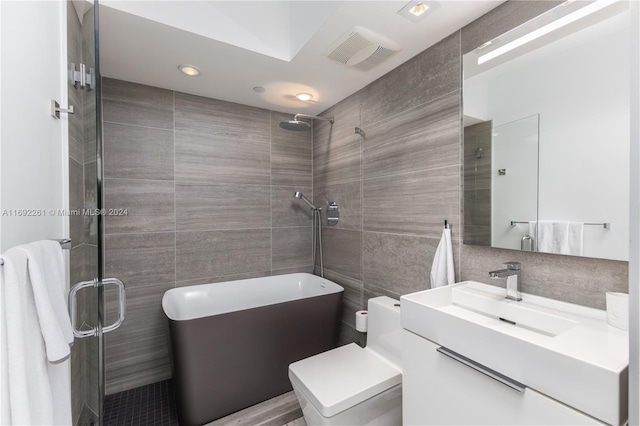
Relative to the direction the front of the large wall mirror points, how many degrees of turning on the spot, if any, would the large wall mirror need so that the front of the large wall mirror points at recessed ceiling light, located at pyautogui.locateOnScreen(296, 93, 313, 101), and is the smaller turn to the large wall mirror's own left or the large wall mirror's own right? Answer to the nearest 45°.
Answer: approximately 45° to the large wall mirror's own right

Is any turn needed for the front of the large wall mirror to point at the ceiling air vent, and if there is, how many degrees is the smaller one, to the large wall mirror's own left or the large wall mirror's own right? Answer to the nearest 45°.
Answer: approximately 45° to the large wall mirror's own right

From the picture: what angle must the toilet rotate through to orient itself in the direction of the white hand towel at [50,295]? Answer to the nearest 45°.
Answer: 0° — it already faces it

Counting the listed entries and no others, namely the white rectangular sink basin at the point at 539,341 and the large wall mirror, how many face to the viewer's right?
0

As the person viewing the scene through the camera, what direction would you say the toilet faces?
facing the viewer and to the left of the viewer
